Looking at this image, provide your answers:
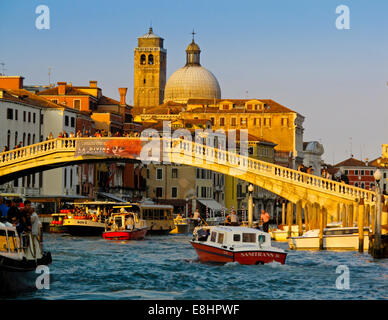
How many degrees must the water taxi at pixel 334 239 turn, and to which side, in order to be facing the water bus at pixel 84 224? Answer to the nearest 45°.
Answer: approximately 45° to its right

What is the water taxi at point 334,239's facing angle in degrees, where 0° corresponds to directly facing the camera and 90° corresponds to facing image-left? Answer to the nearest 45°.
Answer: approximately 90°

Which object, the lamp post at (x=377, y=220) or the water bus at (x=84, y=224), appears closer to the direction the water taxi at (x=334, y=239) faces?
the water bus

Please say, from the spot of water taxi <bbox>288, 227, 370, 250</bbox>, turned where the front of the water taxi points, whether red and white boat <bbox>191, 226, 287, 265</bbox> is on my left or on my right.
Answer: on my left

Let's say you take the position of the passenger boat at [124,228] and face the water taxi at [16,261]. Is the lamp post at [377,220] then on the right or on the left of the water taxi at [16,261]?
left

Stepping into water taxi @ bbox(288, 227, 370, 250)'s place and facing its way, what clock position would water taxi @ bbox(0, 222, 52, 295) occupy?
water taxi @ bbox(0, 222, 52, 295) is roughly at 10 o'clock from water taxi @ bbox(288, 227, 370, 250).

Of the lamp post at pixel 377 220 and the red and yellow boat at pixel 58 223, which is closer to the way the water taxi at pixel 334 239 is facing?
the red and yellow boat

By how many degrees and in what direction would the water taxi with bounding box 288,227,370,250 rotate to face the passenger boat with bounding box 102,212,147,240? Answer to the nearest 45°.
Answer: approximately 45° to its right
